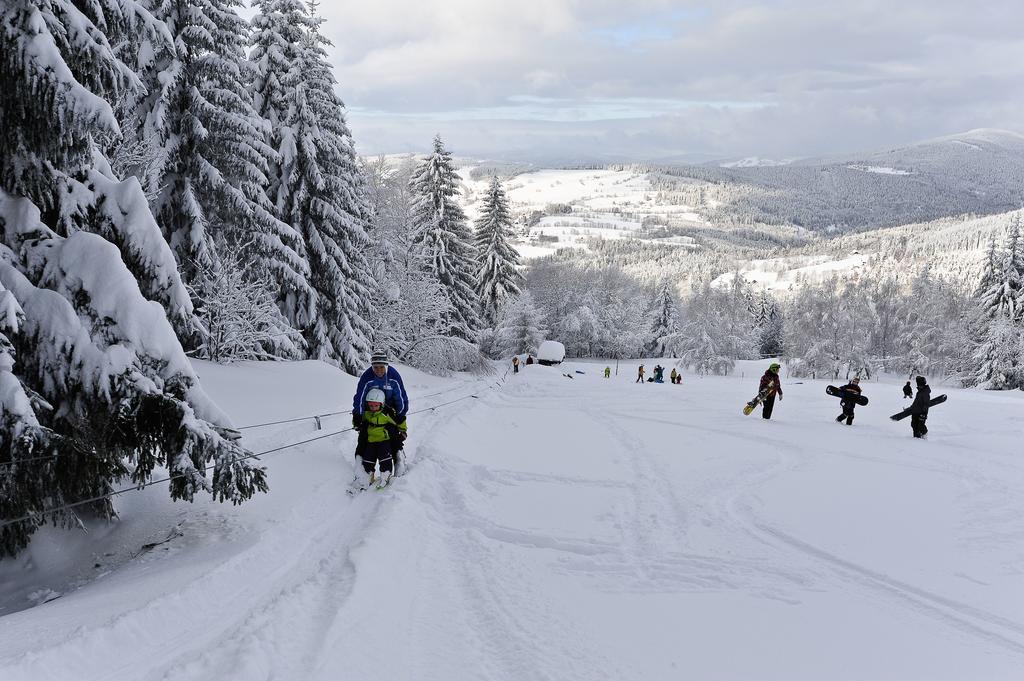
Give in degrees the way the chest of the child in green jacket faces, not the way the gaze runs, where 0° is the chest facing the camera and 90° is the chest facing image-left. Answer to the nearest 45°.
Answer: approximately 0°

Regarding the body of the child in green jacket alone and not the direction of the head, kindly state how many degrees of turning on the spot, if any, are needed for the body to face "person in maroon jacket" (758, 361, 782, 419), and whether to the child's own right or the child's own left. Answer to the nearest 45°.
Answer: approximately 135° to the child's own left

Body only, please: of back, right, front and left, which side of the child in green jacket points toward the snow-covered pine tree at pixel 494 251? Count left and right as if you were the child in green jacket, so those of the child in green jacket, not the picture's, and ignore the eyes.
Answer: back

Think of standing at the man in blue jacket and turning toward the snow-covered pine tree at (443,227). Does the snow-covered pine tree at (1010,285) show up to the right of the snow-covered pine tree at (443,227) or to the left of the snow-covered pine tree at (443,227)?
right

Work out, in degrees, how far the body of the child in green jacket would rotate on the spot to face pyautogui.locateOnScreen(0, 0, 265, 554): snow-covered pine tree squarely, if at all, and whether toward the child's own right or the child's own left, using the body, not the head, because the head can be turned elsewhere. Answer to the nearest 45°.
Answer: approximately 45° to the child's own right

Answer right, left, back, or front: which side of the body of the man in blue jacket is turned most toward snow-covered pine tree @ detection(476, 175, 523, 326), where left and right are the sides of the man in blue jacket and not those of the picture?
back
